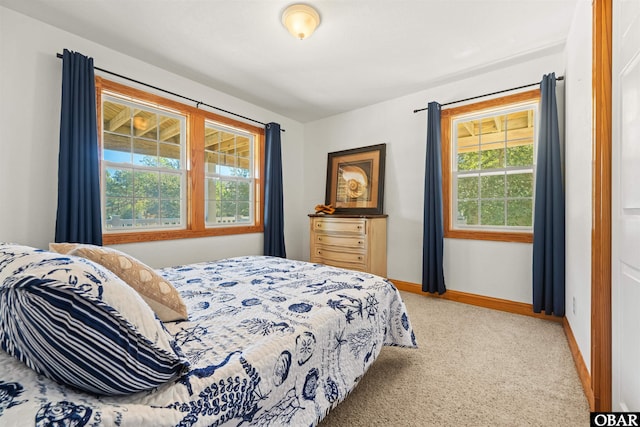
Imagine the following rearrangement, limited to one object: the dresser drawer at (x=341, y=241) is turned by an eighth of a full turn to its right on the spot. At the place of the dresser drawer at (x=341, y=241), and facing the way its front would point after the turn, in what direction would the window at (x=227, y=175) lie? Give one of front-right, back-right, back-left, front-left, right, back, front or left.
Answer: front

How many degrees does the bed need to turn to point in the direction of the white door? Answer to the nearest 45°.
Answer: approximately 45° to its right

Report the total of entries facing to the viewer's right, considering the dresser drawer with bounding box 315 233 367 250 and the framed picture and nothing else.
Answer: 0

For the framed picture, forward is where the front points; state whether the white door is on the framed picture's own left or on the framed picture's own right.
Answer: on the framed picture's own left

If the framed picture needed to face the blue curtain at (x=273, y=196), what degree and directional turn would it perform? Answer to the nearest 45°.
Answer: approximately 45° to its right

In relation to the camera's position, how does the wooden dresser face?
facing the viewer and to the left of the viewer

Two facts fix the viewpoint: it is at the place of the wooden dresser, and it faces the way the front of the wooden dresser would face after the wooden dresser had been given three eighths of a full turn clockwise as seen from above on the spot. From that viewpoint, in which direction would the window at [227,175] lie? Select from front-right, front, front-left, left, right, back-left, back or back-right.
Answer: left

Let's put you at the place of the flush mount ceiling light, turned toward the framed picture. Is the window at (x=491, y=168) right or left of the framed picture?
right

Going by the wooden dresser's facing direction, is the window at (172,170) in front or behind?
in front

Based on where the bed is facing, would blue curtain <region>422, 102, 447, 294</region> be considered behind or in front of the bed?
in front

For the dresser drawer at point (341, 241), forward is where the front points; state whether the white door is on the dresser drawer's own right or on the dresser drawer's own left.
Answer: on the dresser drawer's own left

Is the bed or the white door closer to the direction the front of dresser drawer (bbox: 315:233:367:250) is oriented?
the bed

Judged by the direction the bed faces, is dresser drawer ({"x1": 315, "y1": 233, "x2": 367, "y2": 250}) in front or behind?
in front

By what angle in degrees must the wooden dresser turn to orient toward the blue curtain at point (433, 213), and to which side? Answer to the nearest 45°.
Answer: approximately 135° to its left

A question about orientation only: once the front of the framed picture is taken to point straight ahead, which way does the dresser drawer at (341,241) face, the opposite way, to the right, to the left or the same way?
the same way
